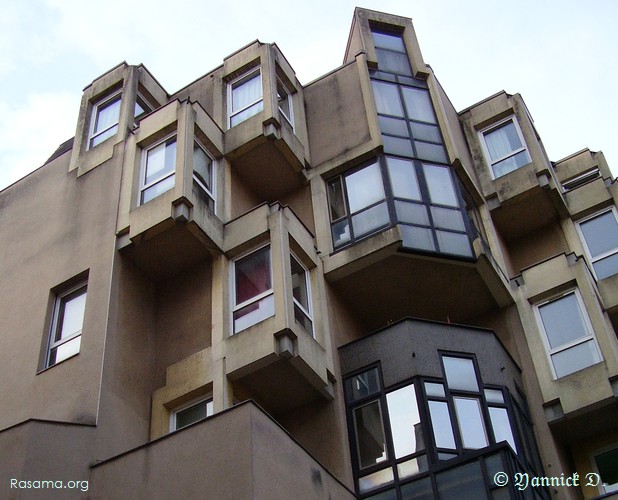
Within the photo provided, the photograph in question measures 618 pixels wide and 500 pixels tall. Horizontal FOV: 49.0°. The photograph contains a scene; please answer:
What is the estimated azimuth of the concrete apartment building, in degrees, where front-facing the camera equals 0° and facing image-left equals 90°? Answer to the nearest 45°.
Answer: approximately 0°
